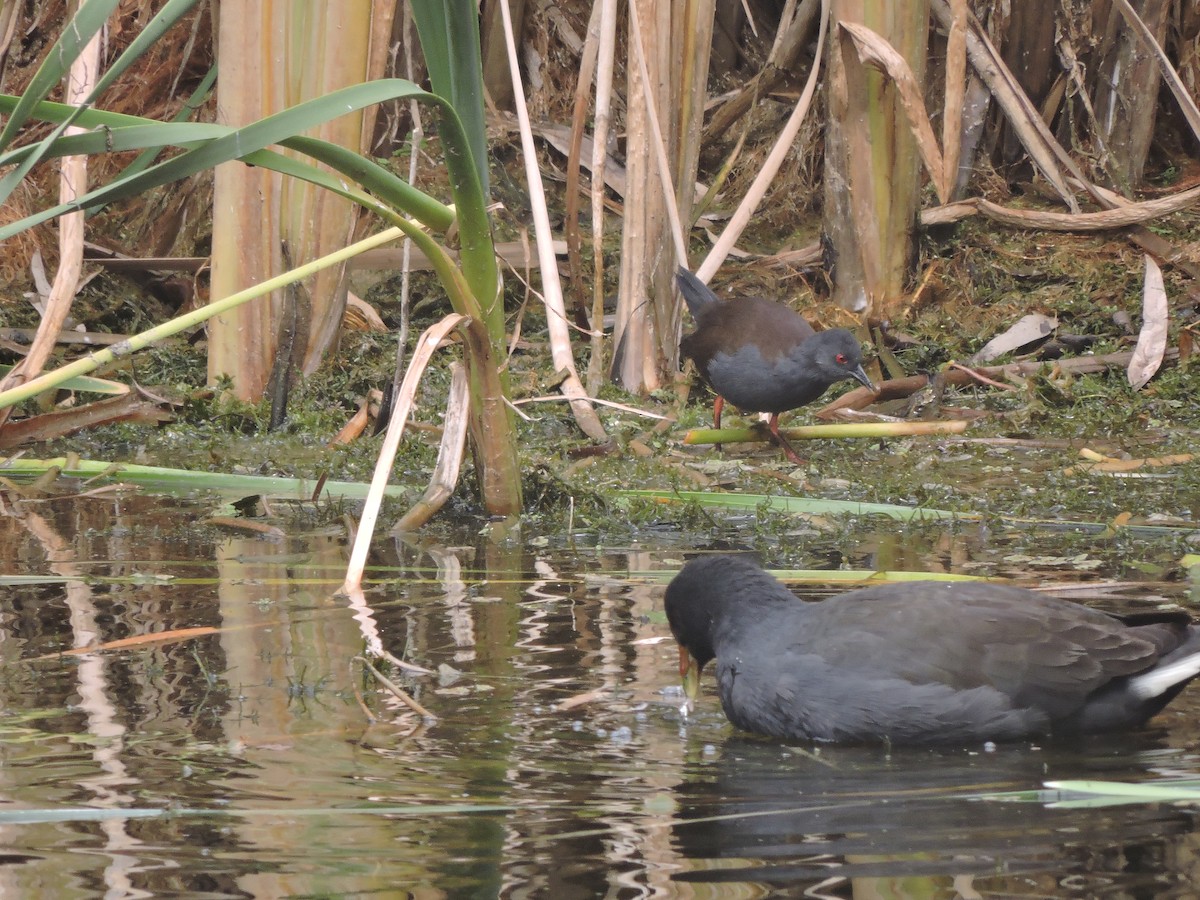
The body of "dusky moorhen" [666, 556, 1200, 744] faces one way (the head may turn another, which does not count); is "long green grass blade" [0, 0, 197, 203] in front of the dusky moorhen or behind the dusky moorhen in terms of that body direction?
in front

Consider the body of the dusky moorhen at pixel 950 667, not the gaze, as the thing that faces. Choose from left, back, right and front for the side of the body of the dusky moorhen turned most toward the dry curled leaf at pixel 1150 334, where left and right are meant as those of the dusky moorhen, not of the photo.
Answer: right

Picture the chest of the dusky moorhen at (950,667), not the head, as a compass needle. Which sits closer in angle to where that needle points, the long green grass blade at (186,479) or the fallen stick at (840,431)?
the long green grass blade

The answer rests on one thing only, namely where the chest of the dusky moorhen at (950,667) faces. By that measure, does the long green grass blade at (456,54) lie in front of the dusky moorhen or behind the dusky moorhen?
in front

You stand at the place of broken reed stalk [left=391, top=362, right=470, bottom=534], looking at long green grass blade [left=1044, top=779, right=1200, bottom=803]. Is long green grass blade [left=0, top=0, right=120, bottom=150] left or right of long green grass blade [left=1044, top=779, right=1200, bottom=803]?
right

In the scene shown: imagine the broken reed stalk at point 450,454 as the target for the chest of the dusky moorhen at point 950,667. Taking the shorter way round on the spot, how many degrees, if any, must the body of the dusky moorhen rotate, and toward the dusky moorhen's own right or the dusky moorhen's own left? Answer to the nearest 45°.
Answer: approximately 45° to the dusky moorhen's own right

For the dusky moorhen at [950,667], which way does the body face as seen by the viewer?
to the viewer's left

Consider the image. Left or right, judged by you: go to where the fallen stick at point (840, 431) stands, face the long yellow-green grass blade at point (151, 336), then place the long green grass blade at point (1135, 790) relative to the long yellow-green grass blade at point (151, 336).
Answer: left

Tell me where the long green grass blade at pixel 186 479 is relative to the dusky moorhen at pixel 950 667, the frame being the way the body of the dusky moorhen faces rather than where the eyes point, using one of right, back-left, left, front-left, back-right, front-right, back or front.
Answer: front-right
